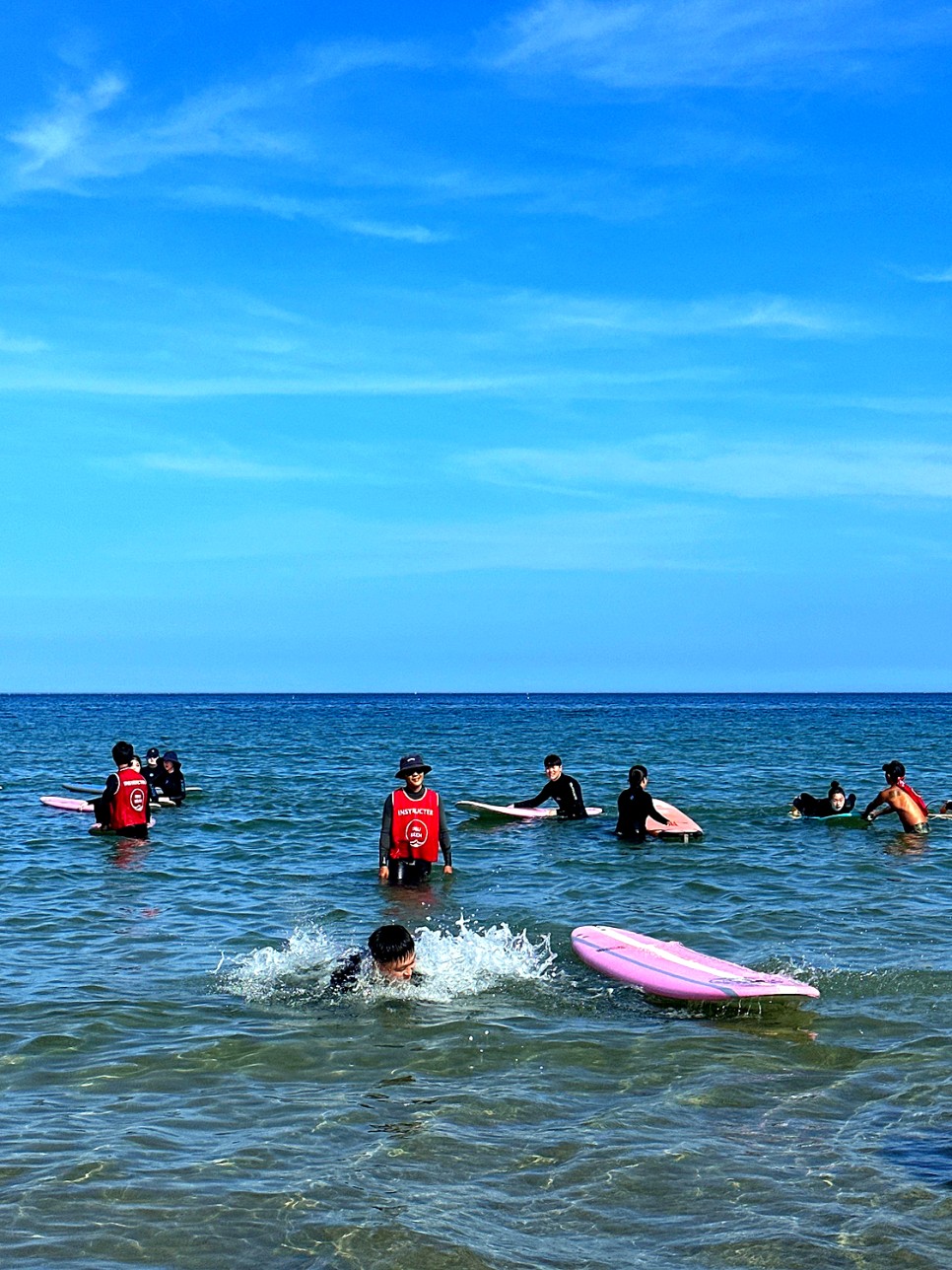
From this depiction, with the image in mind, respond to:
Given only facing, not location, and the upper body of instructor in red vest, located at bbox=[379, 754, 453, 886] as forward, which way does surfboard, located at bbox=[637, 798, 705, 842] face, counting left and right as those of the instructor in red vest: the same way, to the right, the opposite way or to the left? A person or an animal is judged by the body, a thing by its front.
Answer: to the left

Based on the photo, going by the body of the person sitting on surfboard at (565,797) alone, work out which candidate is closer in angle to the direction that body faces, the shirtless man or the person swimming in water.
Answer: the person swimming in water

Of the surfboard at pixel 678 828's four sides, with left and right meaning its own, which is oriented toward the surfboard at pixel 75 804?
back

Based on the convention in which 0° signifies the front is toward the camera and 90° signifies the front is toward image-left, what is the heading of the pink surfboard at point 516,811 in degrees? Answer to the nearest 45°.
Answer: approximately 90°

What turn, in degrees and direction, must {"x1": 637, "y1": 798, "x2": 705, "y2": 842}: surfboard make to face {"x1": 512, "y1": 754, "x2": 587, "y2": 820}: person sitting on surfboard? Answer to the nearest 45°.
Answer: approximately 135° to its left

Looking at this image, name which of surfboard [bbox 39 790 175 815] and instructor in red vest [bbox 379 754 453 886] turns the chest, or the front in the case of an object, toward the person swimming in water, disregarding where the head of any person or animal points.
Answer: the instructor in red vest

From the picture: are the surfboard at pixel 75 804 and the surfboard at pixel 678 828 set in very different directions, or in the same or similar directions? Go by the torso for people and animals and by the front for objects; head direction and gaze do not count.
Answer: very different directions

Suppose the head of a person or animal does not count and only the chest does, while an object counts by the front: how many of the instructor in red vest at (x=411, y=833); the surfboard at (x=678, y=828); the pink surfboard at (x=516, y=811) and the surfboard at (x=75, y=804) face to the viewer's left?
2

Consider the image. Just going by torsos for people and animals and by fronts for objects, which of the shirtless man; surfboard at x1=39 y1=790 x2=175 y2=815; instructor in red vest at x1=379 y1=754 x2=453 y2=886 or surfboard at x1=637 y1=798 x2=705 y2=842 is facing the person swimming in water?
the instructor in red vest

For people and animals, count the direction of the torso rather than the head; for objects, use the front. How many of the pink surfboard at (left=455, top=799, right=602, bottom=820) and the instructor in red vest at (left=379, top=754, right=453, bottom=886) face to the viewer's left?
1

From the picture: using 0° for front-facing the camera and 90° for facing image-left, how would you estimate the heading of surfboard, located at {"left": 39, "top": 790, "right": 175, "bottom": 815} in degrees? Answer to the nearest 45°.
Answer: approximately 90°
